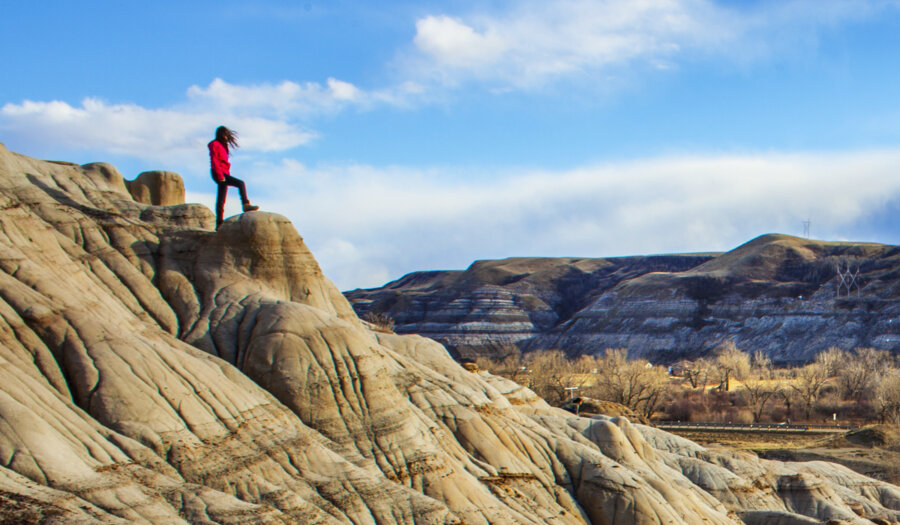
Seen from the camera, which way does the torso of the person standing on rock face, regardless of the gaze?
to the viewer's right

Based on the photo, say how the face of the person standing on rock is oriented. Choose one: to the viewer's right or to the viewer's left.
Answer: to the viewer's right
